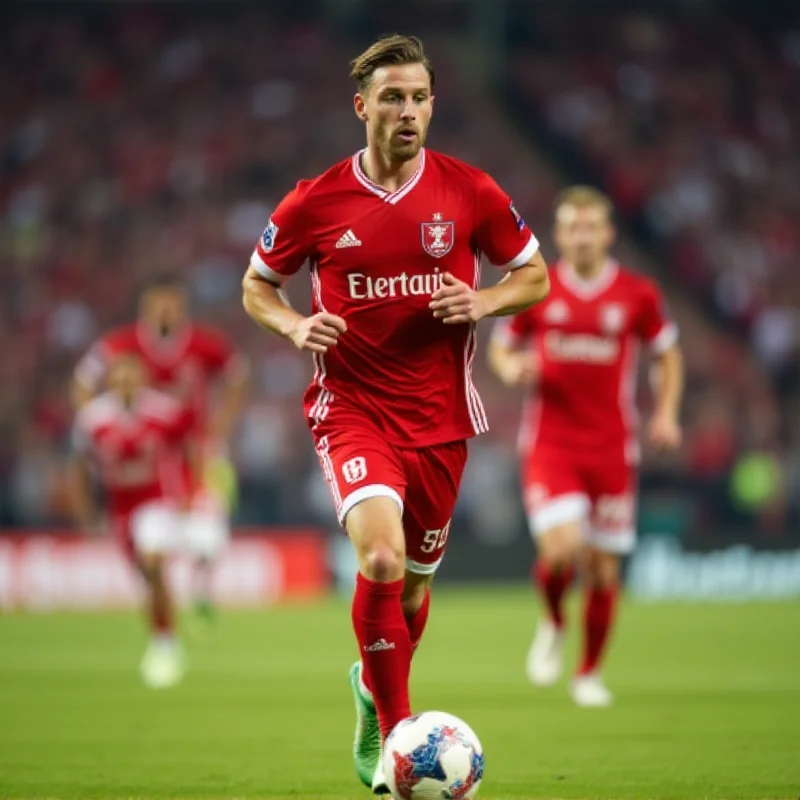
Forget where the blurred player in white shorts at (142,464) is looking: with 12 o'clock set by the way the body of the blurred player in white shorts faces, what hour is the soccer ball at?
The soccer ball is roughly at 12 o'clock from the blurred player in white shorts.

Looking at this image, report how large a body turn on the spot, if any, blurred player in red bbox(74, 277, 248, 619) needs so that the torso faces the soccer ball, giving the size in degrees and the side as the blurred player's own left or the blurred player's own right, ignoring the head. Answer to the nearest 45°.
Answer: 0° — they already face it

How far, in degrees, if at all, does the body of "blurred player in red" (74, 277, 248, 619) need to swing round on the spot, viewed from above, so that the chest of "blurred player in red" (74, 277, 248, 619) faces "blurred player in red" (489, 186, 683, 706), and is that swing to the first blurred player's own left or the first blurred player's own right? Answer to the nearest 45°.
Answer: approximately 45° to the first blurred player's own left

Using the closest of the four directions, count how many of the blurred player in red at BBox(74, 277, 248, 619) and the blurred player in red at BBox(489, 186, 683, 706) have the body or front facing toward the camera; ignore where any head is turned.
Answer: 2

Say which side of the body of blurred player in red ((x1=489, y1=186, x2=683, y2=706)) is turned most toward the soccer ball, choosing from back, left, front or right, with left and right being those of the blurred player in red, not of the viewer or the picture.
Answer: front

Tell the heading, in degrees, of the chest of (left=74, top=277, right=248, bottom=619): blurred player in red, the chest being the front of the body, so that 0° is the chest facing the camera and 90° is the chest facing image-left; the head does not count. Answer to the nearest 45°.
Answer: approximately 0°
